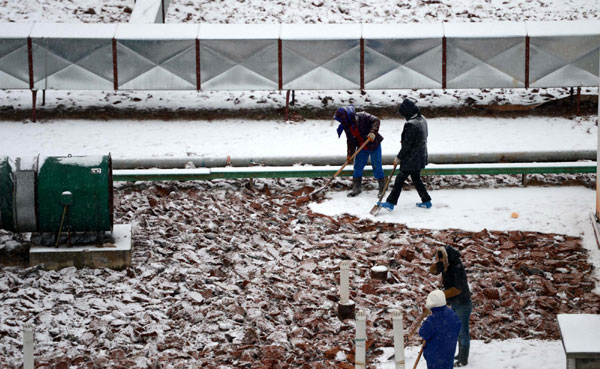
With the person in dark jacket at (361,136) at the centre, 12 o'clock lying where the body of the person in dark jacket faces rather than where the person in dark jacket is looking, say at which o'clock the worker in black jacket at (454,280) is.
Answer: The worker in black jacket is roughly at 10 o'clock from the person in dark jacket.

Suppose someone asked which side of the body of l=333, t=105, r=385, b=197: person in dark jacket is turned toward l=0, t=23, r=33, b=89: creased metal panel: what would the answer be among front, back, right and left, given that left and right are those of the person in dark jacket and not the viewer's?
right

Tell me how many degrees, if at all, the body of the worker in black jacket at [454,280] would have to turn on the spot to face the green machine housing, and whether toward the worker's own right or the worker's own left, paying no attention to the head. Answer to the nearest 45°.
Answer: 0° — they already face it

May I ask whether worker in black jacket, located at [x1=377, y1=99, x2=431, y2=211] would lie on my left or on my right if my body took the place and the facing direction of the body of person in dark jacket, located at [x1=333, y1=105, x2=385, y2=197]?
on my left

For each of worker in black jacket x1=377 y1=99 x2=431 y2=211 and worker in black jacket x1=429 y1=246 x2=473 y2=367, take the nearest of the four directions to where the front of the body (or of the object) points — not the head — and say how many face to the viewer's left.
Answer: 2

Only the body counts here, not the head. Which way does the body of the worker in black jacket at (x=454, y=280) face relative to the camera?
to the viewer's left

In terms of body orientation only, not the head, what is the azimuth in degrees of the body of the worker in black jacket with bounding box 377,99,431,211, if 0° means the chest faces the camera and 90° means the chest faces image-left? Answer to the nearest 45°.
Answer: approximately 90°
